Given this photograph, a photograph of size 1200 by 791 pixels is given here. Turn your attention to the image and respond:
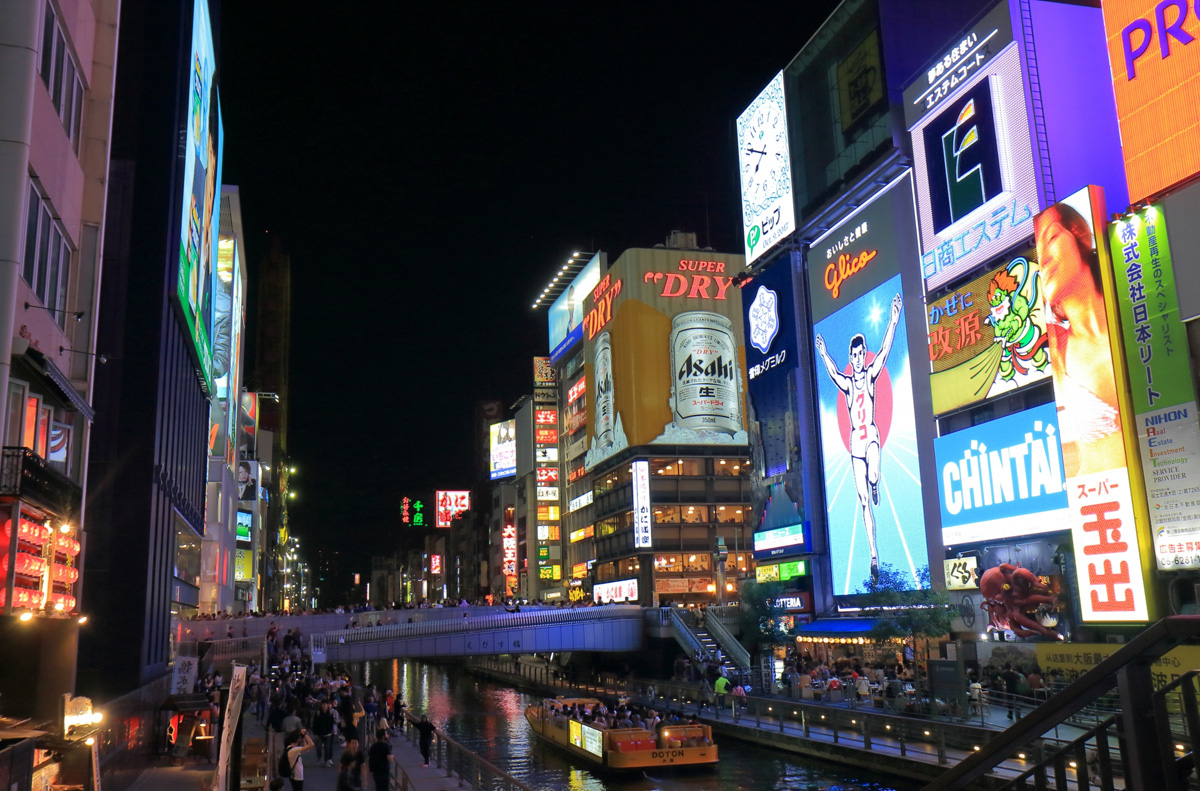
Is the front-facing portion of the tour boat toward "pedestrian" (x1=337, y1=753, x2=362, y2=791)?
no

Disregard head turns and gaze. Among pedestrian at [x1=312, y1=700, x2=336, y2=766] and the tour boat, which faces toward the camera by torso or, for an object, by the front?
the pedestrian

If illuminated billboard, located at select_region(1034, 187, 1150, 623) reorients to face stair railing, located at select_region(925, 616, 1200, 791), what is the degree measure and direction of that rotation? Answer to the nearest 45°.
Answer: approximately 45° to its left

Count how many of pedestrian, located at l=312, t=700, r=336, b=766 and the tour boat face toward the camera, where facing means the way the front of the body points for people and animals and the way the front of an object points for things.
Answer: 1

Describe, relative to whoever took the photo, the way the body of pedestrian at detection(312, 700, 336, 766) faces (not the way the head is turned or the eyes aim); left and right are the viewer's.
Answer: facing the viewer

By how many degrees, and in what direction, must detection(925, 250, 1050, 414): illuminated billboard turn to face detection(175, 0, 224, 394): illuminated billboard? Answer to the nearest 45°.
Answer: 0° — it already faces it

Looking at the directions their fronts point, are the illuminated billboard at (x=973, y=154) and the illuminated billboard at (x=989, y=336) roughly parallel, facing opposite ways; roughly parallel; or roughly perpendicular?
roughly parallel

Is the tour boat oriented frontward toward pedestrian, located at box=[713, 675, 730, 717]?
no

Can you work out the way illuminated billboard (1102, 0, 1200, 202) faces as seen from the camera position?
facing the viewer and to the left of the viewer

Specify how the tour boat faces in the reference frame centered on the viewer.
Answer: facing away from the viewer and to the left of the viewer

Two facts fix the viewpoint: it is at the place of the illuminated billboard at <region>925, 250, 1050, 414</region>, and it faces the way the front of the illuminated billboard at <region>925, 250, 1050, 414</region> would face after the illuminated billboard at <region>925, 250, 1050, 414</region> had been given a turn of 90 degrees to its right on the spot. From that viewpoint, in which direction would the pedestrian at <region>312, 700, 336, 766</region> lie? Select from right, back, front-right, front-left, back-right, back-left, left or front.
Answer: left
